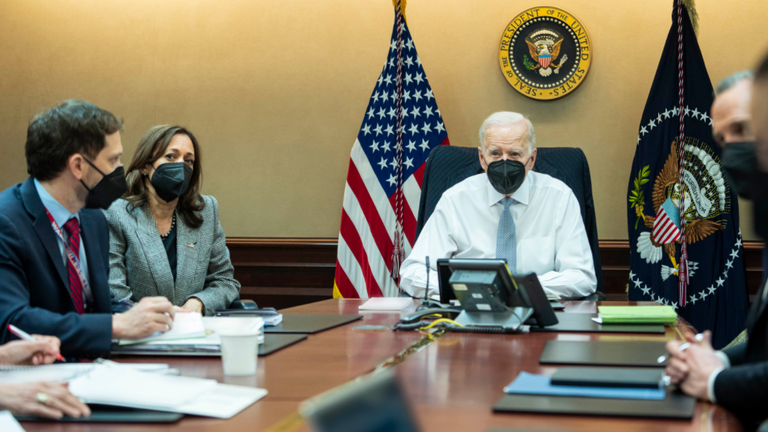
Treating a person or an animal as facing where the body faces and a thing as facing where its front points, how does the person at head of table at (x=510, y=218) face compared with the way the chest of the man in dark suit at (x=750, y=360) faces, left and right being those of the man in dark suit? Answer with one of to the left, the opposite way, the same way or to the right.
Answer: to the left

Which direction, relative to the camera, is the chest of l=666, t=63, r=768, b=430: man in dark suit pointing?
to the viewer's left

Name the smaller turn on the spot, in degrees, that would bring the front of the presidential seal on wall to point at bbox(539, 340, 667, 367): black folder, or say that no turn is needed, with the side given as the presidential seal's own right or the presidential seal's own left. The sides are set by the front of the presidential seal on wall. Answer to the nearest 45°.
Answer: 0° — it already faces it

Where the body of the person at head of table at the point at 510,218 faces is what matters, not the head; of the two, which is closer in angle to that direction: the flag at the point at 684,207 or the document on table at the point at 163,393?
the document on table

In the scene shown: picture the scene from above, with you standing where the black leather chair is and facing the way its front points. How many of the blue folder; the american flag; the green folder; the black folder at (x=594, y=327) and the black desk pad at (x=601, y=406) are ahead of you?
4

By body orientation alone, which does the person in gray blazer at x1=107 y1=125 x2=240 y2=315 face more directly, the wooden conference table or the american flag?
the wooden conference table

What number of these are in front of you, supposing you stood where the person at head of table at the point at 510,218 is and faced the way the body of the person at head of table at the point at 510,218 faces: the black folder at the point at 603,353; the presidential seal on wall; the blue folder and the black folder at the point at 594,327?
3

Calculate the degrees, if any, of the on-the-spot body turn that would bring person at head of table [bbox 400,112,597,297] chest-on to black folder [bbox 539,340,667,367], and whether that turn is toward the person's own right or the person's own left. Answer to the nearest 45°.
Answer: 0° — they already face it

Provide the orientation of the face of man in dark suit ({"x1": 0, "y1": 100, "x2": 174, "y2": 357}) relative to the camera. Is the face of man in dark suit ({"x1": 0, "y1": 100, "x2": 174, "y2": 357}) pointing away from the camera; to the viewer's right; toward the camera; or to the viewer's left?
to the viewer's right
